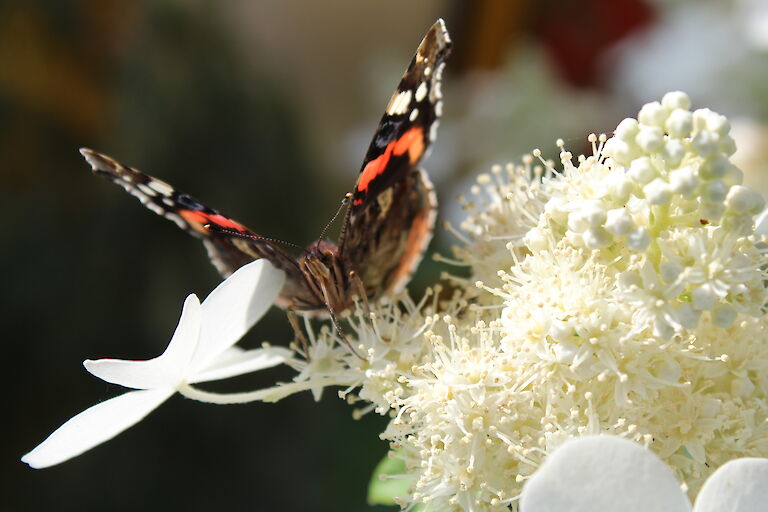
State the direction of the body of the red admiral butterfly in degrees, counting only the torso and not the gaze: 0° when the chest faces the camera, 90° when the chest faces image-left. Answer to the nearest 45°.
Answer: approximately 0°
